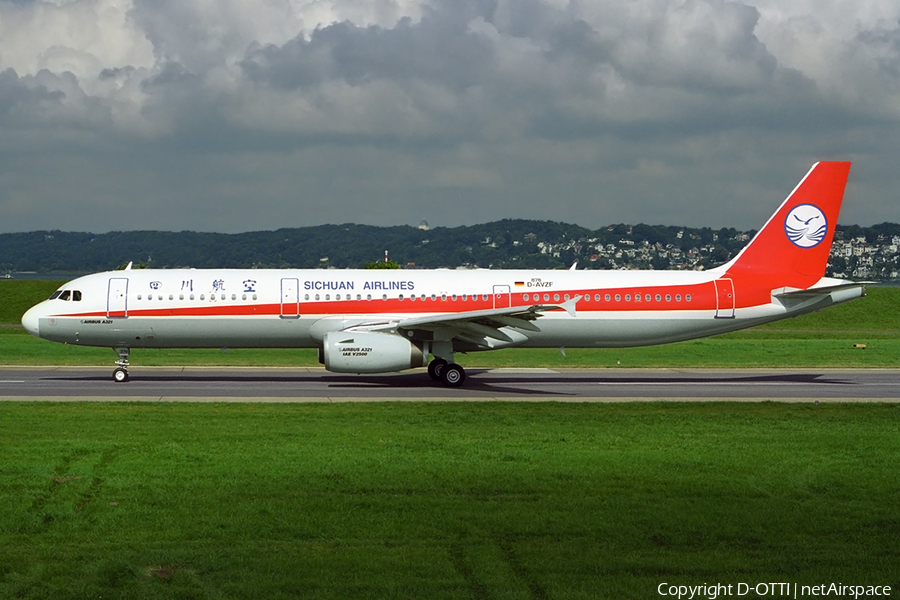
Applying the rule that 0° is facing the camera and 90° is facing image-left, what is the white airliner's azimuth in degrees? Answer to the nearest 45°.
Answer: approximately 90°
